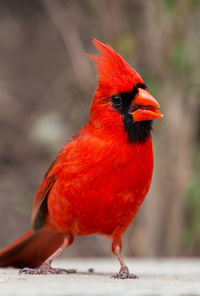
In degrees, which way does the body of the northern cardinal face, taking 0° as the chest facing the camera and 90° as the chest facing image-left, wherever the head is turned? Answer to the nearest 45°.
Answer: approximately 315°
